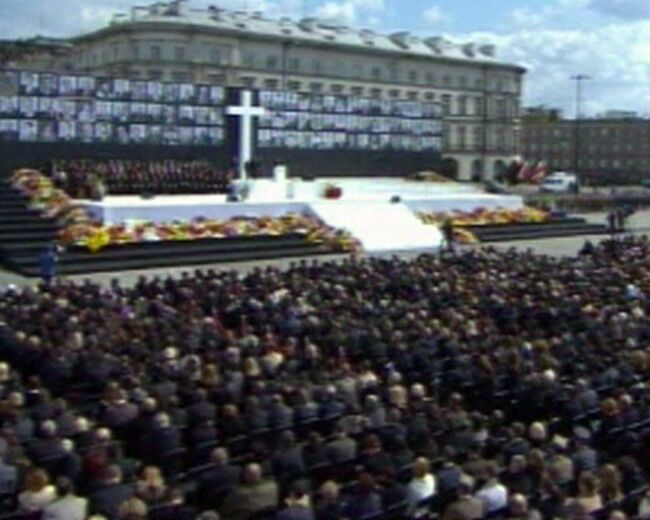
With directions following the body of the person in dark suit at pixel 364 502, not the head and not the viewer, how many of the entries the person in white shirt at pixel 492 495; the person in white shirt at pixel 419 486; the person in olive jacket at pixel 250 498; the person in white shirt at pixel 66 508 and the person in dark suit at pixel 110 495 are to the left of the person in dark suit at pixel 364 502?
3

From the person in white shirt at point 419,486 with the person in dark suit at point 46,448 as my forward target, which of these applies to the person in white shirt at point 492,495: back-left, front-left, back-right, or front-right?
back-left

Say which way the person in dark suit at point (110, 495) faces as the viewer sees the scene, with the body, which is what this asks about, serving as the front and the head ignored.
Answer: away from the camera

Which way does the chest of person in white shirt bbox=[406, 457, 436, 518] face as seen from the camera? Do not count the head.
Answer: away from the camera

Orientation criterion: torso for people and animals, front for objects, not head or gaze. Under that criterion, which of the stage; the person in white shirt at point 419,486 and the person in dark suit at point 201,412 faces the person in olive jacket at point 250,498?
the stage

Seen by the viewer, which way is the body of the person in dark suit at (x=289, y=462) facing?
away from the camera

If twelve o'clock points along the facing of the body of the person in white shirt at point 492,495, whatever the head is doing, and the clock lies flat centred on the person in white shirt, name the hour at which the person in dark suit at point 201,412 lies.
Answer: The person in dark suit is roughly at 10 o'clock from the person in white shirt.

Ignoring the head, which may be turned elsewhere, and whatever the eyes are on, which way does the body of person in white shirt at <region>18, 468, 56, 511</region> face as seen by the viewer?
away from the camera

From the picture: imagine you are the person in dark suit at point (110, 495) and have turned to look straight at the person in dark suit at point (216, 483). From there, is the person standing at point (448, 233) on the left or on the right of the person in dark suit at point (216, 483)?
left

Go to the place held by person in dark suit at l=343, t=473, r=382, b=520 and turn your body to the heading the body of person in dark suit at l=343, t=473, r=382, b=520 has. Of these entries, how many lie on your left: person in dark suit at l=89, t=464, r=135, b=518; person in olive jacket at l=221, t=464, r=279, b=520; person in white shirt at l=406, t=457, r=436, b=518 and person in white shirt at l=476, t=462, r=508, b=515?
2

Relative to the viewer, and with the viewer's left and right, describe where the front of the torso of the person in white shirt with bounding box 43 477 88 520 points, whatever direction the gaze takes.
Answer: facing away from the viewer

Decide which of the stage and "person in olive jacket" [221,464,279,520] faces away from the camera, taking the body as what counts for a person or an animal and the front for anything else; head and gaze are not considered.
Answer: the person in olive jacket

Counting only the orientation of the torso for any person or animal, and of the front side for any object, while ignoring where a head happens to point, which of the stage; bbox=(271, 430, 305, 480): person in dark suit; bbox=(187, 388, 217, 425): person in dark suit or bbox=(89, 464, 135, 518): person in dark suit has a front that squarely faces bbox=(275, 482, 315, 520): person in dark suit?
the stage

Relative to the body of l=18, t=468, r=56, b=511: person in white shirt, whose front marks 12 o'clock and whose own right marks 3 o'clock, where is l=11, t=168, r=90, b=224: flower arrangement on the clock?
The flower arrangement is roughly at 12 o'clock from the person in white shirt.

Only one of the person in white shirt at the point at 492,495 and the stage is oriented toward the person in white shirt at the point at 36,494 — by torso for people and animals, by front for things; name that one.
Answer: the stage

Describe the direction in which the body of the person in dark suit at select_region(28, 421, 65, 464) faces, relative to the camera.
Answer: away from the camera
